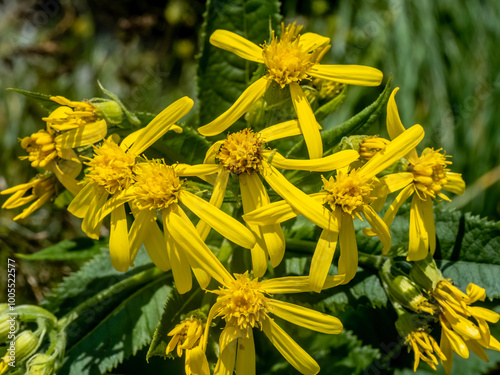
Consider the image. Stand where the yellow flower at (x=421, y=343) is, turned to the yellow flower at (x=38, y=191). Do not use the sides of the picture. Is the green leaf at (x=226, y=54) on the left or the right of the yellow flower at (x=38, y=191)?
right

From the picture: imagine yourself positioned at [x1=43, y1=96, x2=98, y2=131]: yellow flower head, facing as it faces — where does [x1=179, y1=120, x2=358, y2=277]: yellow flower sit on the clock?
The yellow flower is roughly at 7 o'clock from the yellow flower head.

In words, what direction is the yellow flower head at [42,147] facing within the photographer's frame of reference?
facing the viewer and to the left of the viewer

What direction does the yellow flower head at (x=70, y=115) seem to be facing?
to the viewer's left

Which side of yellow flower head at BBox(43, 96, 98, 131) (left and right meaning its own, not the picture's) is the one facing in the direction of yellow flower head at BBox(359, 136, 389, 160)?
back

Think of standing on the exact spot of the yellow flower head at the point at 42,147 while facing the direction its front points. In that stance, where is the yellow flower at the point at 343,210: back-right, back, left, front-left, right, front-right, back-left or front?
left
